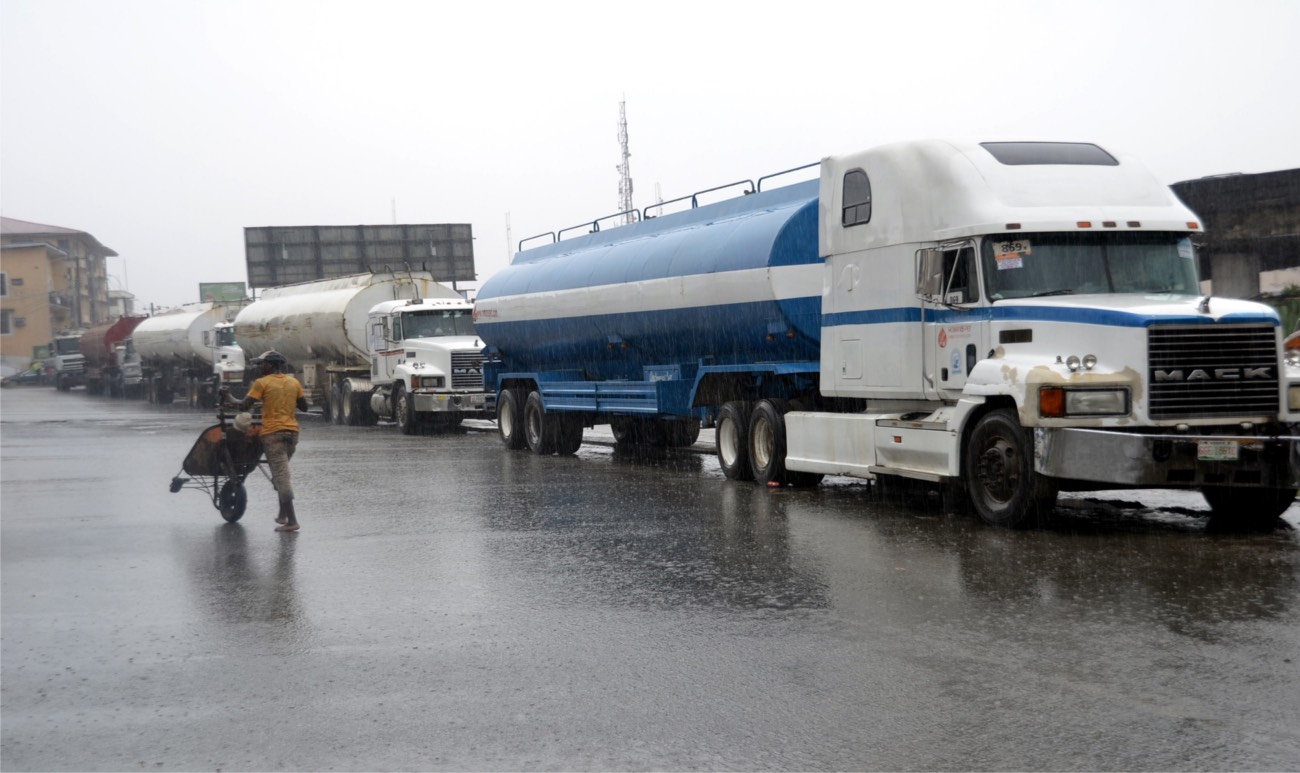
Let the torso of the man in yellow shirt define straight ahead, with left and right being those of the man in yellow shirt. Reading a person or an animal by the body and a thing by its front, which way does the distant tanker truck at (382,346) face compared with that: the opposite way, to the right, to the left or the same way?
the opposite way

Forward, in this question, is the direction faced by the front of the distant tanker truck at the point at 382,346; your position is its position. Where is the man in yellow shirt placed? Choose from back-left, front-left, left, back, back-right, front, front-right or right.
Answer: front-right

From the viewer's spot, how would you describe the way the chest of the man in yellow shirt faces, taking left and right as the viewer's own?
facing away from the viewer and to the left of the viewer

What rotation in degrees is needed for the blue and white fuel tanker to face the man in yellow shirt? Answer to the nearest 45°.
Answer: approximately 135° to its right

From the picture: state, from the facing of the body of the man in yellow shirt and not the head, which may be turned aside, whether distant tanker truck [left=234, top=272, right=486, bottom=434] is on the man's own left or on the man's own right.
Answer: on the man's own right

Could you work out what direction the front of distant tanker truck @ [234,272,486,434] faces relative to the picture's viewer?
facing the viewer and to the right of the viewer

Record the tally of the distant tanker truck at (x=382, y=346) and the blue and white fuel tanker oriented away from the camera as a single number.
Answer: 0

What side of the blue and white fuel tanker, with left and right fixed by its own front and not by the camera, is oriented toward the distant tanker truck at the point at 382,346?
back

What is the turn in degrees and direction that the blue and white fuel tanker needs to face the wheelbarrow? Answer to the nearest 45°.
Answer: approximately 135° to its right

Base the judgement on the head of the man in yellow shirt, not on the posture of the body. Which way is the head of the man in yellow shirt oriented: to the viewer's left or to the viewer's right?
to the viewer's left

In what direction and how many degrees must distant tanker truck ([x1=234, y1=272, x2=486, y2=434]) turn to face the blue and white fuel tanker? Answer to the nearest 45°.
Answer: approximately 45° to its right
